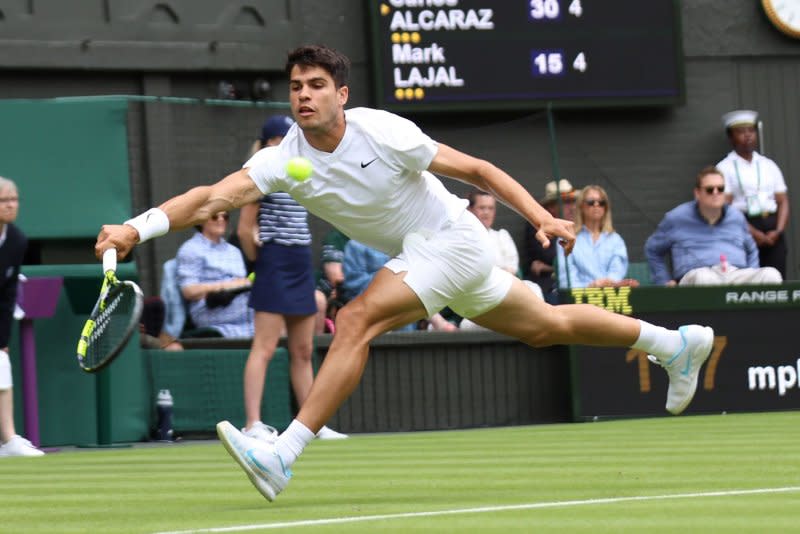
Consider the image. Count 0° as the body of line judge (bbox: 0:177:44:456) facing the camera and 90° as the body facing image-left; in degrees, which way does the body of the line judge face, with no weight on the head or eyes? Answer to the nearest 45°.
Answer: approximately 315°

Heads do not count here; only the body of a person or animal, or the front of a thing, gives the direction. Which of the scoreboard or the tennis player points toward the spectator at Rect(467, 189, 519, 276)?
the scoreboard

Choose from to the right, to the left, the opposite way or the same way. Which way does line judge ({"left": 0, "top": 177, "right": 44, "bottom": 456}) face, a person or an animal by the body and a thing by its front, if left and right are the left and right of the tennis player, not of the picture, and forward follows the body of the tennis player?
to the left

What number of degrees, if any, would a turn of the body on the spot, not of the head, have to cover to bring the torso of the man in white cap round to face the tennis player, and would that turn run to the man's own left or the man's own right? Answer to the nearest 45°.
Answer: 0° — they already face them

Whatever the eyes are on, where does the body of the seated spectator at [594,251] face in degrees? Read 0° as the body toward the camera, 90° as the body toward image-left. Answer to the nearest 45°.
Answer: approximately 0°

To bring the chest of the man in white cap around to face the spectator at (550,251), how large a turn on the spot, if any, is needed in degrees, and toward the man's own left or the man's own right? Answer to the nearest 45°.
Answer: approximately 45° to the man's own right

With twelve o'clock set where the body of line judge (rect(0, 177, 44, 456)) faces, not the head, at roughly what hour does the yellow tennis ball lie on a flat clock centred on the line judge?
The yellow tennis ball is roughly at 1 o'clock from the line judge.

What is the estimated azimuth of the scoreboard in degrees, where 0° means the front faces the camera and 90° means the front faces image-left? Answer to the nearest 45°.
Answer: approximately 0°

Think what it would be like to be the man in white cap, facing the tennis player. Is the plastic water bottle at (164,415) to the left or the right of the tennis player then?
right
